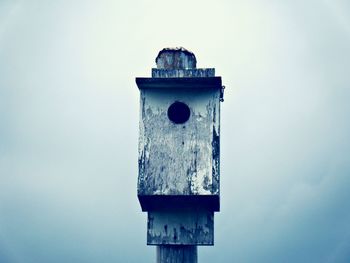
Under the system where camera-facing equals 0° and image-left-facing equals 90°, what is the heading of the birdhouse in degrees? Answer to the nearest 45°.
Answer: approximately 0°
